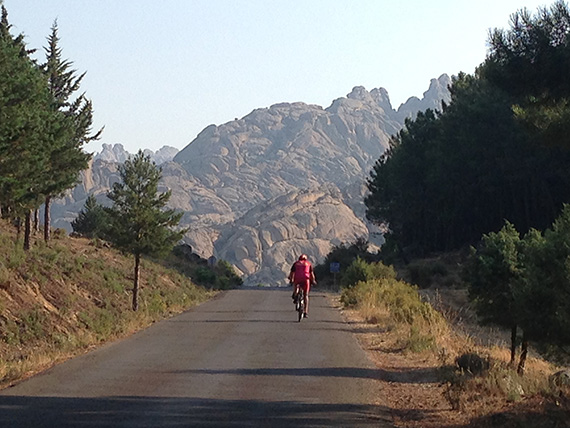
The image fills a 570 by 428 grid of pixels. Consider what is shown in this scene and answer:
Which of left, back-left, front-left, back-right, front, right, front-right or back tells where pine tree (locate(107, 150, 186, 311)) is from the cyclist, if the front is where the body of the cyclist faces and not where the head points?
front-left

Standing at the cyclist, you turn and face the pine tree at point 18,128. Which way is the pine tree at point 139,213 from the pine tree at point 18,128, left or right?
right

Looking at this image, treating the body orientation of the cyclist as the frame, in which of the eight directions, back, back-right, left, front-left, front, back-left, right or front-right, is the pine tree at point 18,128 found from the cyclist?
left

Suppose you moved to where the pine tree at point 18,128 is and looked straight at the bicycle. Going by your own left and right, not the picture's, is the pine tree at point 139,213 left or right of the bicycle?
left

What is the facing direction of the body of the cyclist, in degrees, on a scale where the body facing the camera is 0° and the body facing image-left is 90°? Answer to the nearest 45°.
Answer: approximately 180°

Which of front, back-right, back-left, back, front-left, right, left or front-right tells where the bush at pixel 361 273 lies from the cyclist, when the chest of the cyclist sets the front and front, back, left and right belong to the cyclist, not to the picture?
front
